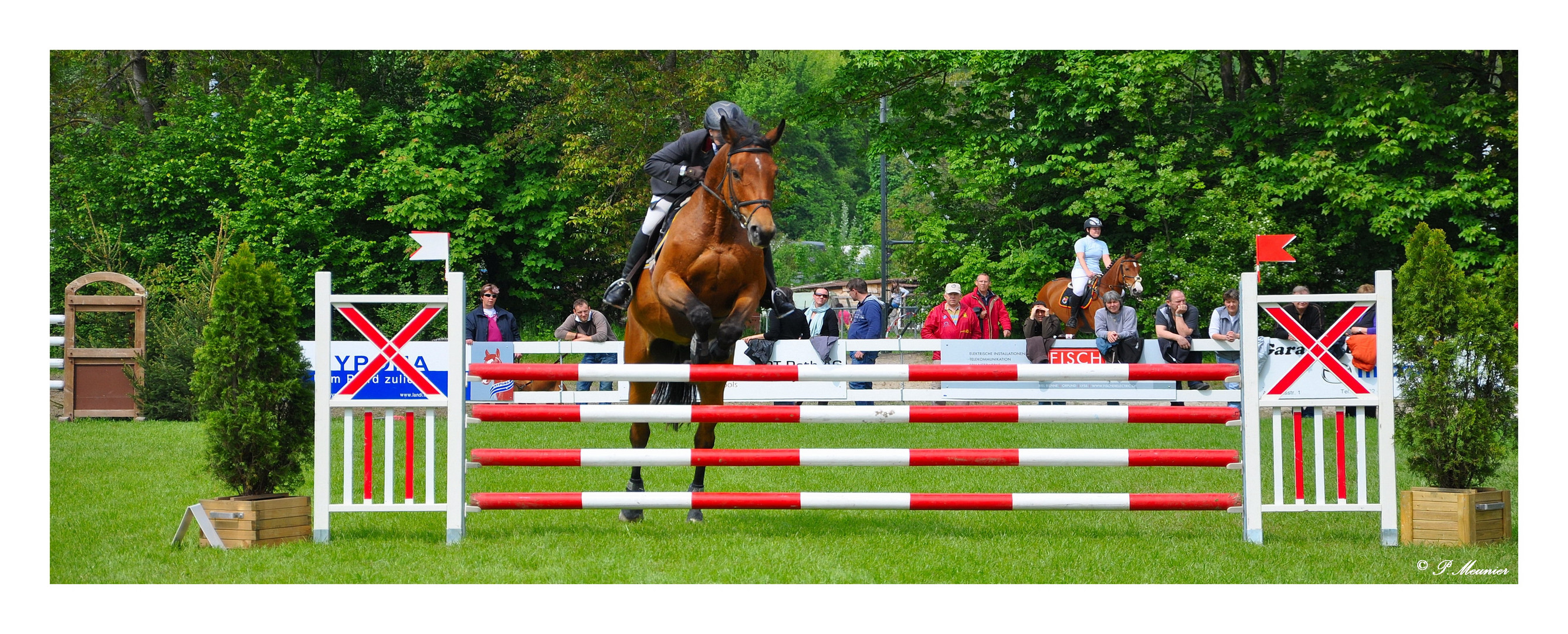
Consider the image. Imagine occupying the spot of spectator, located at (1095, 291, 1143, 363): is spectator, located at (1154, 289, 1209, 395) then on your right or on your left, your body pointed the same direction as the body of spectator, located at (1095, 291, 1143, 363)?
on your left

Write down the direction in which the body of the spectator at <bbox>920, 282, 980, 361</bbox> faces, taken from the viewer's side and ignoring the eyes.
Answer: toward the camera

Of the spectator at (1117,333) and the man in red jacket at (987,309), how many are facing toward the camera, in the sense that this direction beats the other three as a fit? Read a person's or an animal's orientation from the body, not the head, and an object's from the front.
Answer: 2

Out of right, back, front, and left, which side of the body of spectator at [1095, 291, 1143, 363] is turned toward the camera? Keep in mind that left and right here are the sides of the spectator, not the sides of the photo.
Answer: front

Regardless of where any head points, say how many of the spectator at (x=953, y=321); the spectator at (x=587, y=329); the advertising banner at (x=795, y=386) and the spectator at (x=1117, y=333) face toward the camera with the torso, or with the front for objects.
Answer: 4

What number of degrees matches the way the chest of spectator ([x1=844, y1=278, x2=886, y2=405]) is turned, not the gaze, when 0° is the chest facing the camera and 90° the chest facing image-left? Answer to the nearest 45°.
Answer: approximately 45°

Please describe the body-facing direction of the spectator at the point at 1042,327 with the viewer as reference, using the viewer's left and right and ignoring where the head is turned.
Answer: facing the viewer

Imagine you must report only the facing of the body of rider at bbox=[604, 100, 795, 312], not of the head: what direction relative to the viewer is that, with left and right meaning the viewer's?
facing the viewer and to the right of the viewer

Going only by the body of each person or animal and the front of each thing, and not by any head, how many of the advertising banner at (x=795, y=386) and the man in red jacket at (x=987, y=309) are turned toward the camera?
2
